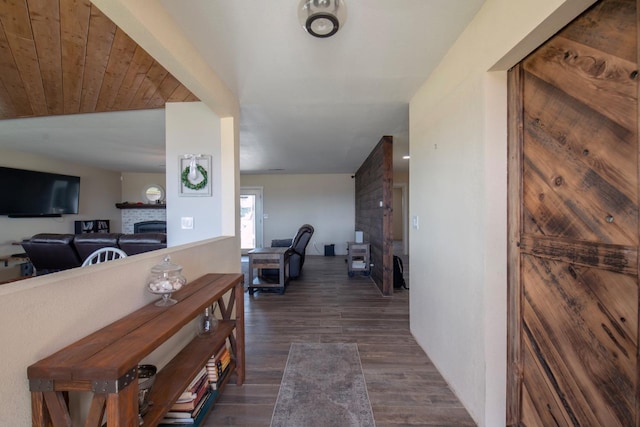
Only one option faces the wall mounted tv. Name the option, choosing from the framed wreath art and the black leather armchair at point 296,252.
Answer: the black leather armchair

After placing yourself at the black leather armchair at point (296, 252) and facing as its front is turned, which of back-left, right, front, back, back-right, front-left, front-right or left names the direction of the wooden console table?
left

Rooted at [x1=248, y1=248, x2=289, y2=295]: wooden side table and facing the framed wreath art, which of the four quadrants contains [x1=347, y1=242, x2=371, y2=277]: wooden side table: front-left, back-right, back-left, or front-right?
back-left

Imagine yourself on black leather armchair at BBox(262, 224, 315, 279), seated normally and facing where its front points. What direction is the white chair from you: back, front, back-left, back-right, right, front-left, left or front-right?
front-left

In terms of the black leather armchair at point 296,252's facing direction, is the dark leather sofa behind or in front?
in front

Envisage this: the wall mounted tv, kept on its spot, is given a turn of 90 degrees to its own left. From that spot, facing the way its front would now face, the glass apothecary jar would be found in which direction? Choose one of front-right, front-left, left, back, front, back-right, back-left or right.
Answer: back-right

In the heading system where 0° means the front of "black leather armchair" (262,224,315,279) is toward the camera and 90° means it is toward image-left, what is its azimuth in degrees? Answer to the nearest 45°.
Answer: approximately 90°

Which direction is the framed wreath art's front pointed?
toward the camera

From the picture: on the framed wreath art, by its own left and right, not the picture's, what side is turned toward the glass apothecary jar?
front

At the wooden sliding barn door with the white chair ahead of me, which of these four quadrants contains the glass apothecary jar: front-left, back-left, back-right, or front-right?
front-left

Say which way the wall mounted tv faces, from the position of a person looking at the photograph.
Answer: facing the viewer and to the right of the viewer

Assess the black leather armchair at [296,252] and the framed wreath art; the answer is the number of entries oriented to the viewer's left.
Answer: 1

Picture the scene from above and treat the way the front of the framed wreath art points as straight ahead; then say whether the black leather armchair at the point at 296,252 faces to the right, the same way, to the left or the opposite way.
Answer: to the right
